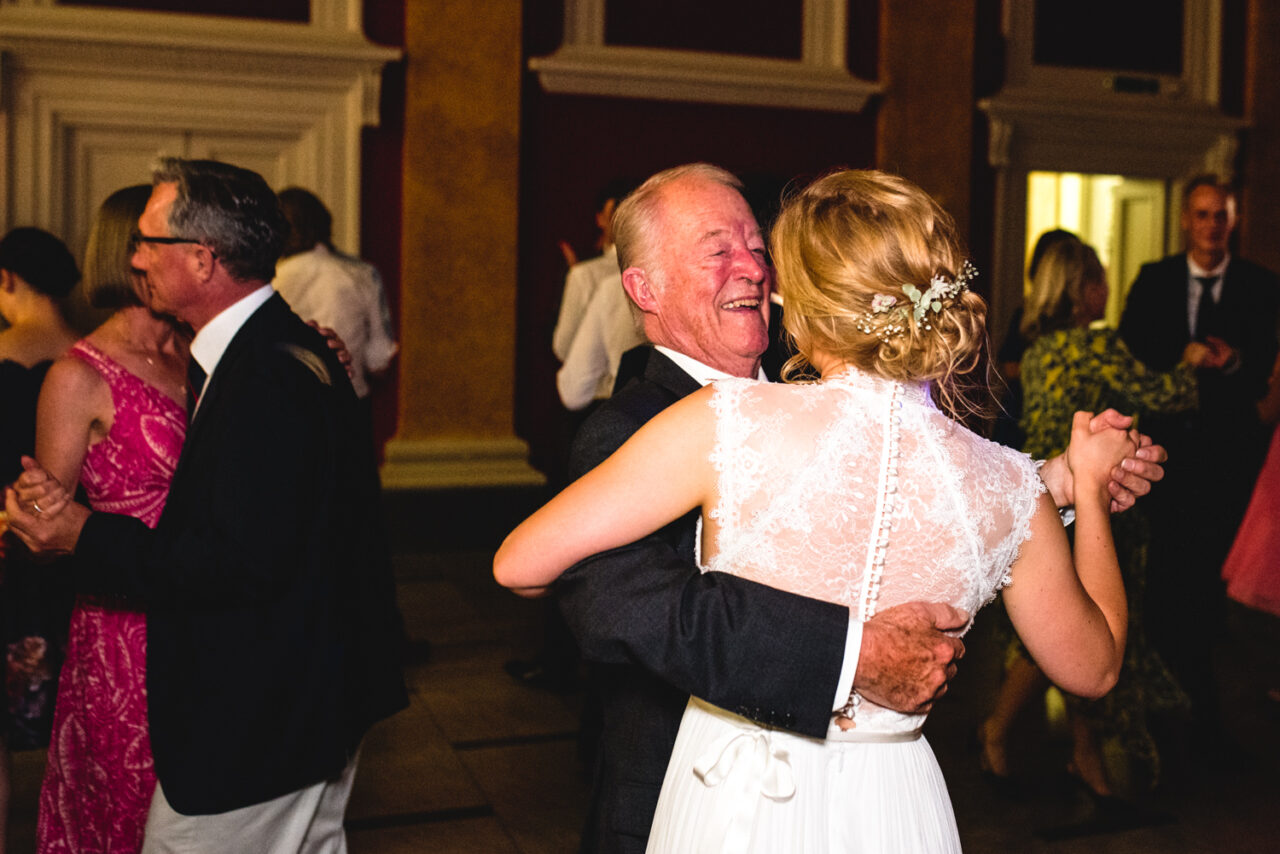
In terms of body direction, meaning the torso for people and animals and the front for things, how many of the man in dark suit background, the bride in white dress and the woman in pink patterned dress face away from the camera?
1

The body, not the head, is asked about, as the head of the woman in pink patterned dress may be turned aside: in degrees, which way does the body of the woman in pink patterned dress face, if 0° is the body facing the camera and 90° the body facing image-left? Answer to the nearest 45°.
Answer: approximately 315°

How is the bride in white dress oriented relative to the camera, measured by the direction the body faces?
away from the camera

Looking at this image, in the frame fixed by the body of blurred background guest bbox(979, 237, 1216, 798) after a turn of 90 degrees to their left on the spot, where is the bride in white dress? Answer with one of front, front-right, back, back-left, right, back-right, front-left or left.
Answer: back-left

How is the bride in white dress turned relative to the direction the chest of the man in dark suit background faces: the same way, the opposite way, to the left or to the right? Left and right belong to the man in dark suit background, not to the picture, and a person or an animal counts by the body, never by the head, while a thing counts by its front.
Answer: the opposite way

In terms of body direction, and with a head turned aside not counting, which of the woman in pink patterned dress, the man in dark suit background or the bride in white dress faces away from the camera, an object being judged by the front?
the bride in white dress

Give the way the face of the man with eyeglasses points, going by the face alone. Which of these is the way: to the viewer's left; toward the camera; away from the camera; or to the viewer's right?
to the viewer's left

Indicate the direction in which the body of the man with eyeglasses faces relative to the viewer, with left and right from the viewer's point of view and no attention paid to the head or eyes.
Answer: facing to the left of the viewer

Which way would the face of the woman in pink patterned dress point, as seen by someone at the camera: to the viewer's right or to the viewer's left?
to the viewer's right
